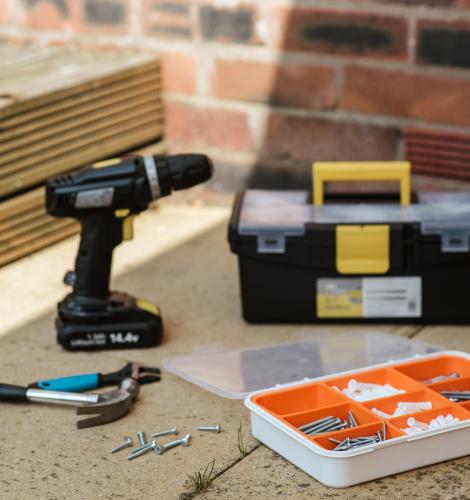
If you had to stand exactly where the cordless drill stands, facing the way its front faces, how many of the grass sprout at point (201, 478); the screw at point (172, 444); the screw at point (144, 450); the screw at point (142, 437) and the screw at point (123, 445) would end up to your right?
5

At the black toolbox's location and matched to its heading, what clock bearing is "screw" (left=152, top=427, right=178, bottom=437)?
The screw is roughly at 1 o'clock from the black toolbox.

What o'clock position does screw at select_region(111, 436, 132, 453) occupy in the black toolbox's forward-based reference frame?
The screw is roughly at 1 o'clock from the black toolbox.

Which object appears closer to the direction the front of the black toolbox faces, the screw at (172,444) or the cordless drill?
the screw

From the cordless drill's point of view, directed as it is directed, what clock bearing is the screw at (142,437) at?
The screw is roughly at 3 o'clock from the cordless drill.

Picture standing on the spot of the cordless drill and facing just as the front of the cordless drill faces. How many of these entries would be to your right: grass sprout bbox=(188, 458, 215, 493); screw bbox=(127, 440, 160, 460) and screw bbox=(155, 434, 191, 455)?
3

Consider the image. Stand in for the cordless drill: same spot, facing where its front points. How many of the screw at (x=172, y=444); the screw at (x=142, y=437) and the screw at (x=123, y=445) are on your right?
3

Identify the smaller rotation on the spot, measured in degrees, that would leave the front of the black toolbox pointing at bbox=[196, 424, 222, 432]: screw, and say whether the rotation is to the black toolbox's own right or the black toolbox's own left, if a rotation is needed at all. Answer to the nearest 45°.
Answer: approximately 45° to the black toolbox's own right

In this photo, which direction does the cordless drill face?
to the viewer's right

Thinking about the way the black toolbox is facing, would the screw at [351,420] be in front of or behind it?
in front

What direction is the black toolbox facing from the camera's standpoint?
toward the camera

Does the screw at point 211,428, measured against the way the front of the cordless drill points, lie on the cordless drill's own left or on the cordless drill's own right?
on the cordless drill's own right

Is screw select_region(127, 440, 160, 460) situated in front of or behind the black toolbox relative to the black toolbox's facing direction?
in front

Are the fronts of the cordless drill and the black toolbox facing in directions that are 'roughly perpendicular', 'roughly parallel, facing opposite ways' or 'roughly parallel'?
roughly perpendicular

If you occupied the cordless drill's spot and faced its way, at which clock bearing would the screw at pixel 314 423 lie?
The screw is roughly at 2 o'clock from the cordless drill.

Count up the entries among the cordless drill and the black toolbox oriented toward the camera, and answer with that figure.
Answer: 1

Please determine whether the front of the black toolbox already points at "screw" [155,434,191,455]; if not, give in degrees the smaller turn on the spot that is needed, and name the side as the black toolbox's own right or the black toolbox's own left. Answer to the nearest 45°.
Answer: approximately 45° to the black toolbox's own right
